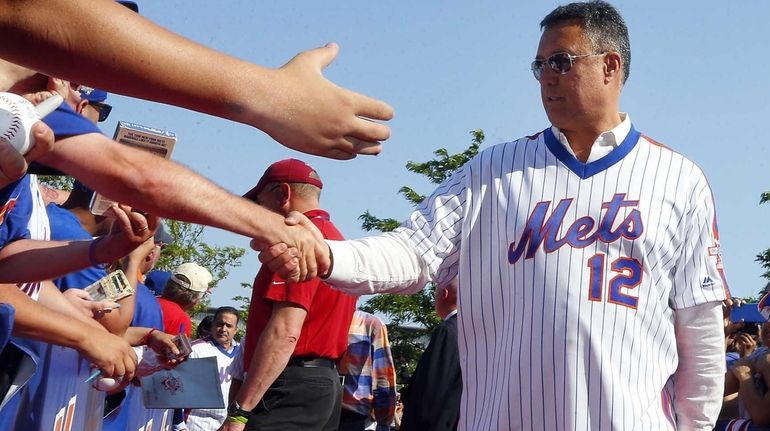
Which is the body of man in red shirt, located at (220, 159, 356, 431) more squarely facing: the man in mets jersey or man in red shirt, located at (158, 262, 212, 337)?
the man in red shirt

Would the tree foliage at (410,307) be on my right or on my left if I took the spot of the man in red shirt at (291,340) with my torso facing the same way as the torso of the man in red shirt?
on my right

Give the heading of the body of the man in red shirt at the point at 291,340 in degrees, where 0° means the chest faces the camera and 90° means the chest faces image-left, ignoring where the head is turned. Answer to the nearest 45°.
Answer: approximately 135°

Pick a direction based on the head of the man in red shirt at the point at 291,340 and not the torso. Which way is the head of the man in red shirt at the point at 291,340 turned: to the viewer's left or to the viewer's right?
to the viewer's left

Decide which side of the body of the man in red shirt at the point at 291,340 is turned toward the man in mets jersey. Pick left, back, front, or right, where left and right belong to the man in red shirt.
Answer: back
